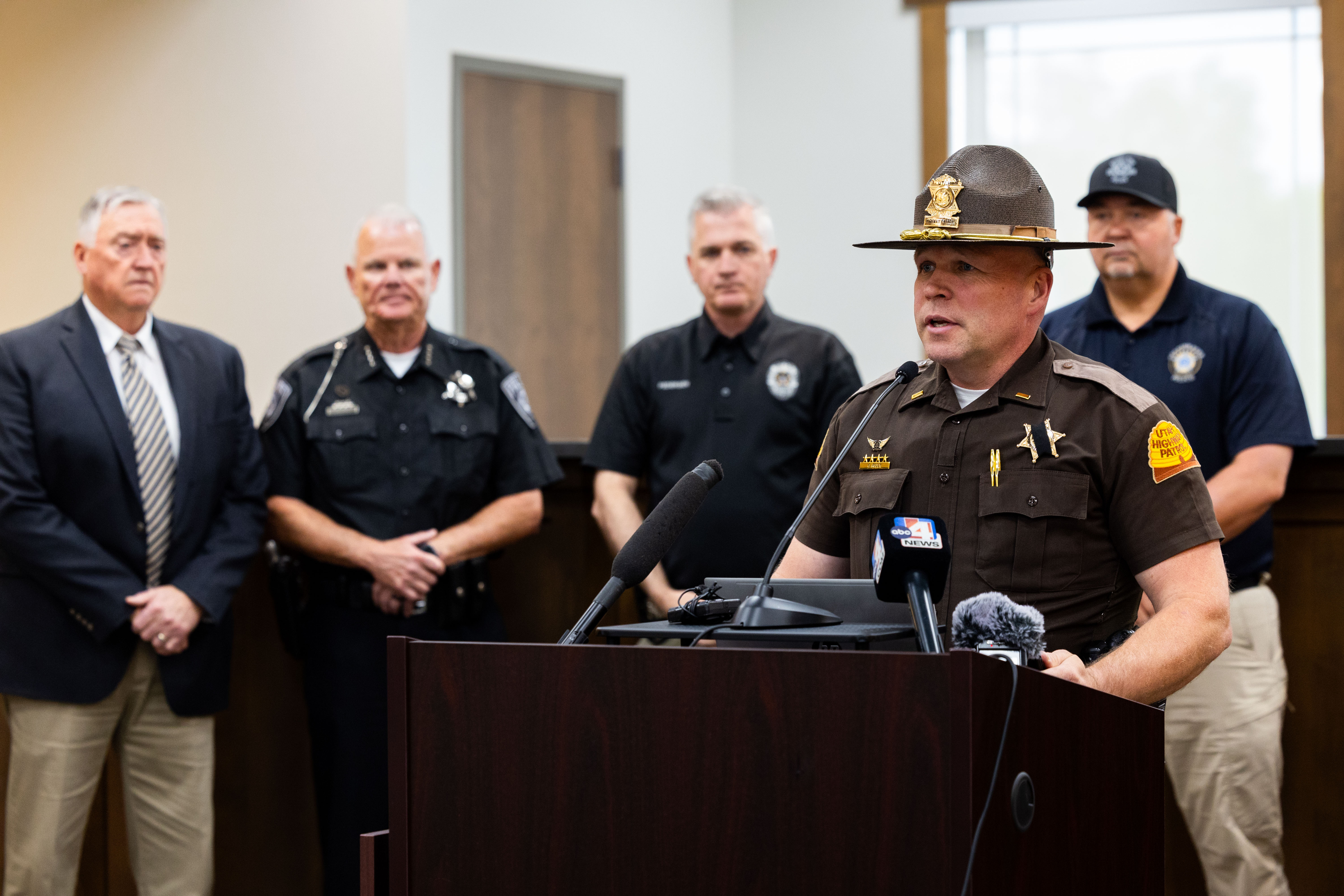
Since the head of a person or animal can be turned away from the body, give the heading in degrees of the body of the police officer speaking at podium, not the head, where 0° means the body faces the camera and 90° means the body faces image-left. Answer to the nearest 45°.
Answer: approximately 45°

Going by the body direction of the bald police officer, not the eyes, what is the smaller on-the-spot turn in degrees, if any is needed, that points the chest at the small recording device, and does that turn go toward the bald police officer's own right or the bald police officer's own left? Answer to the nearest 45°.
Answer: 0° — they already face it

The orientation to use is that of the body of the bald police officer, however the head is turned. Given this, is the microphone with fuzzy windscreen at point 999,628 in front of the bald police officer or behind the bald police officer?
in front

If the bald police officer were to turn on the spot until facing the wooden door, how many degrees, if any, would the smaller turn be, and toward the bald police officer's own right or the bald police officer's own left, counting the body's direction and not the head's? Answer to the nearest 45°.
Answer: approximately 180°

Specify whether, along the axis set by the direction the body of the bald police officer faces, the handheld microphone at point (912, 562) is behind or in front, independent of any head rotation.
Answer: in front

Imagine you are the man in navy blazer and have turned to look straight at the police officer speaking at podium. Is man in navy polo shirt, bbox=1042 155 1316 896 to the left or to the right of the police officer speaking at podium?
left
